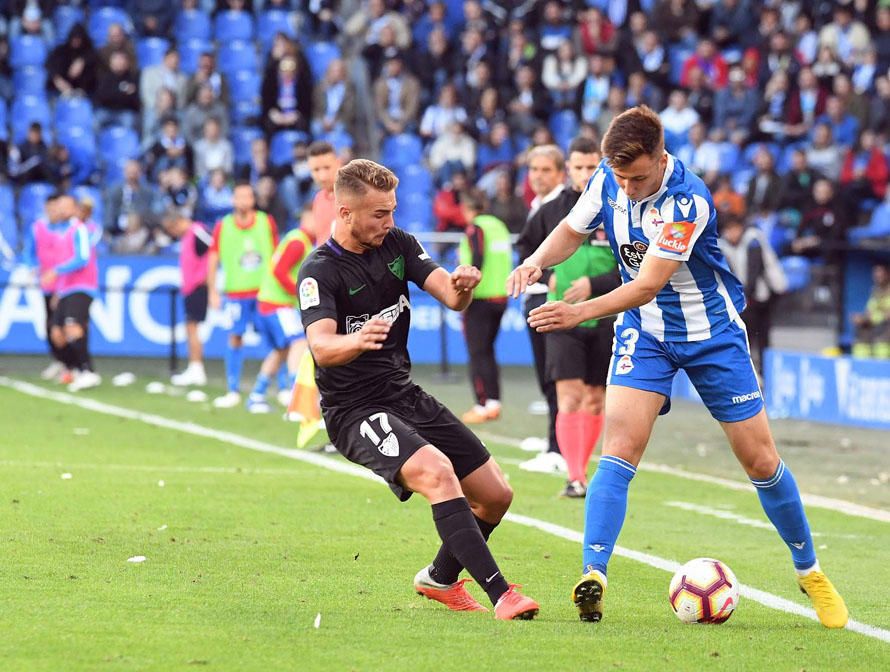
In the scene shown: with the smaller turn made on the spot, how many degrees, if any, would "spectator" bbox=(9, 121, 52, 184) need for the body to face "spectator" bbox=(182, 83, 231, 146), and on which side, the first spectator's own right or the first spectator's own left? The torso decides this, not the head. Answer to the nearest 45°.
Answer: approximately 90° to the first spectator's own left

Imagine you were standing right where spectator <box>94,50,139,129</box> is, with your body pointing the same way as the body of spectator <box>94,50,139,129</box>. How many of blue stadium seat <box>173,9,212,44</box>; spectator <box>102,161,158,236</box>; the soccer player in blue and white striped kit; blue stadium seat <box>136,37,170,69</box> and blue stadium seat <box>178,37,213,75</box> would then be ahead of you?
2

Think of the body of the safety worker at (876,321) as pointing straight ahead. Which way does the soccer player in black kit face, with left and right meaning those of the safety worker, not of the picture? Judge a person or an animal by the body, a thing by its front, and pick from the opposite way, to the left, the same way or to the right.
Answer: to the left

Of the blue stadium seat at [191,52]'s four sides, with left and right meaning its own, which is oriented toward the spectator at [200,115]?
front

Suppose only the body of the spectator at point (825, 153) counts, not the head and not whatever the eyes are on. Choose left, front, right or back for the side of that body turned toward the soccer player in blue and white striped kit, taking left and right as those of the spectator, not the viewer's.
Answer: front

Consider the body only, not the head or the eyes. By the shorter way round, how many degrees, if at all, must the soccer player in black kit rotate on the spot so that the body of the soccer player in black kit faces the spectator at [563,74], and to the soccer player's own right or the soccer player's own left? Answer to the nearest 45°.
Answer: approximately 135° to the soccer player's own left

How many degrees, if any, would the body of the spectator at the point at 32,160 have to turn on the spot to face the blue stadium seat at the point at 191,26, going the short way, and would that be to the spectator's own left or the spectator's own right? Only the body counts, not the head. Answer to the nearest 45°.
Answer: approximately 135° to the spectator's own left
